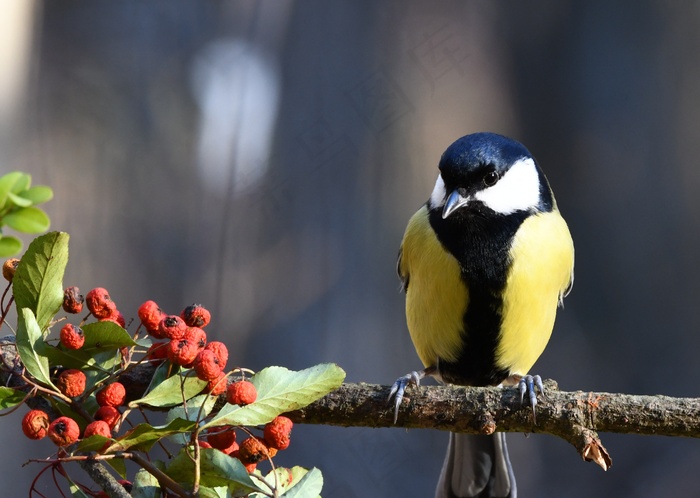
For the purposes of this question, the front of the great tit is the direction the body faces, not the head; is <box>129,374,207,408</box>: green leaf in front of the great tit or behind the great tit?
in front

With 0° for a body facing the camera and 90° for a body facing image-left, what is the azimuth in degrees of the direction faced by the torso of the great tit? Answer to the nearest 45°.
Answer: approximately 0°

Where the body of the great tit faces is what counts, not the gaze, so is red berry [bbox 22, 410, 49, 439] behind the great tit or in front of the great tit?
in front

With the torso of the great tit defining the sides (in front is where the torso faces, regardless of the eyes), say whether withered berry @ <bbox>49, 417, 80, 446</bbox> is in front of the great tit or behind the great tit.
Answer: in front
